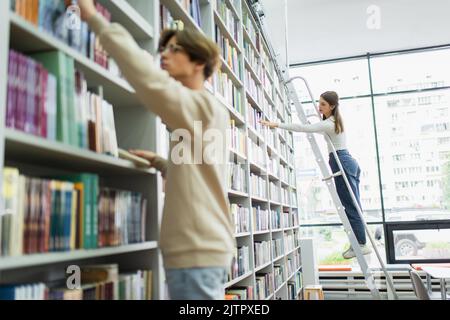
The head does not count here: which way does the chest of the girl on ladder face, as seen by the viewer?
to the viewer's left

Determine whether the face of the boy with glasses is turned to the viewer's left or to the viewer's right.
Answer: to the viewer's left

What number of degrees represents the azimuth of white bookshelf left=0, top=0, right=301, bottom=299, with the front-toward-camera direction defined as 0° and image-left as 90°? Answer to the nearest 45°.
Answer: approximately 315°

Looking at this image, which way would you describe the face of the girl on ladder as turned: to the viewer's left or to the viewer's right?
to the viewer's left

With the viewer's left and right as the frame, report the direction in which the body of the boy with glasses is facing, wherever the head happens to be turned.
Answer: facing to the left of the viewer

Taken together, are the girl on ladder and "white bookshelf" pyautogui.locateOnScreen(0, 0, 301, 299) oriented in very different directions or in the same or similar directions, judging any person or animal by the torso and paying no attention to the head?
very different directions

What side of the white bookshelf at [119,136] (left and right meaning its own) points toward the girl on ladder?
left

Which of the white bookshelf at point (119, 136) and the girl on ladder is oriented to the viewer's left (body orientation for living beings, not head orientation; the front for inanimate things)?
the girl on ladder
